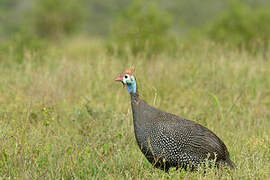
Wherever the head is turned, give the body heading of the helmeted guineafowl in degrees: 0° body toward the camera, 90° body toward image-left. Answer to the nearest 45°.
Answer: approximately 90°
